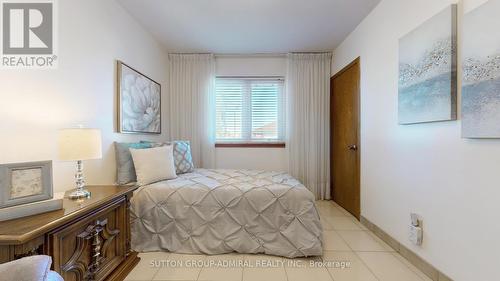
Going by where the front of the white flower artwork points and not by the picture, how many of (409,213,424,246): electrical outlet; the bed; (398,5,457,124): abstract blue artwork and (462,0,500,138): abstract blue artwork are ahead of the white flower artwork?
4

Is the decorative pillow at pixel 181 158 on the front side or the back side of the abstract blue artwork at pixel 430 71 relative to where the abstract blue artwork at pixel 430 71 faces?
on the front side

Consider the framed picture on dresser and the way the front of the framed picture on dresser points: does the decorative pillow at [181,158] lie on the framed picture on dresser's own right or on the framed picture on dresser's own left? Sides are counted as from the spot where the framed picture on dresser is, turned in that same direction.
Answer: on the framed picture on dresser's own left

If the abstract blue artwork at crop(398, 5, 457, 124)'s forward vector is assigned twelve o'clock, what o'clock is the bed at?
The bed is roughly at 1 o'clock from the abstract blue artwork.

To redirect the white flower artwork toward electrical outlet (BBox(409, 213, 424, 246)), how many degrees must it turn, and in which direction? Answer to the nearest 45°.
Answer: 0° — it already faces it

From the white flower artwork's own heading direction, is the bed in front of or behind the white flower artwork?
in front

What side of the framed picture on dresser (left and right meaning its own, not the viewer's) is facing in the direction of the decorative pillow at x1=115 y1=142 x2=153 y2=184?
left

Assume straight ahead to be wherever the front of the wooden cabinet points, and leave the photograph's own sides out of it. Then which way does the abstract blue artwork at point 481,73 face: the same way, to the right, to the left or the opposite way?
the opposite way

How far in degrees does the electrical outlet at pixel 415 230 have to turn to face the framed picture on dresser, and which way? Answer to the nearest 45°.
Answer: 0° — it already faces it

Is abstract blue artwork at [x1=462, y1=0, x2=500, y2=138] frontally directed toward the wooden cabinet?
yes

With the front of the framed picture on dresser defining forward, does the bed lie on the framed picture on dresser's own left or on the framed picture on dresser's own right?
on the framed picture on dresser's own left

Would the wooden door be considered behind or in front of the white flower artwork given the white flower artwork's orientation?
in front

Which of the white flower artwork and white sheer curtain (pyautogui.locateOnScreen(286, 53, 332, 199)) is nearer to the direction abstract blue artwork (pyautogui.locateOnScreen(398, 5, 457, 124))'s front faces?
the white flower artwork

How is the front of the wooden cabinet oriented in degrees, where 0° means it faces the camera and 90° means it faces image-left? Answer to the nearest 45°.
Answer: approximately 315°

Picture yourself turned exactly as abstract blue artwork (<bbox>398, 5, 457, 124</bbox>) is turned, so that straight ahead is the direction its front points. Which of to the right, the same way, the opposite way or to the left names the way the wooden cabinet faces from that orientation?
the opposite way

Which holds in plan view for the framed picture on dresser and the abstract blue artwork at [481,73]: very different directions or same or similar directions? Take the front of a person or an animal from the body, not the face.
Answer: very different directions
